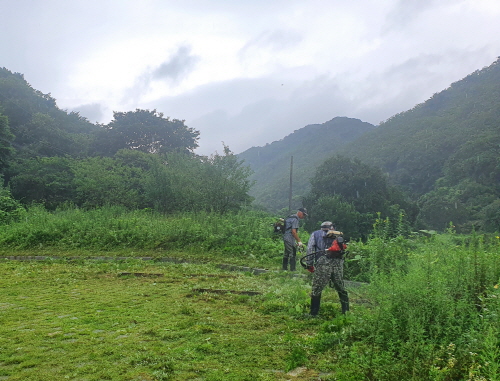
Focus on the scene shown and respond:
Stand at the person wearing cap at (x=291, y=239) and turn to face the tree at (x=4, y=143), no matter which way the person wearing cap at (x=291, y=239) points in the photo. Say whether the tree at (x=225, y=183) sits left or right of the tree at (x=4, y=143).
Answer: right

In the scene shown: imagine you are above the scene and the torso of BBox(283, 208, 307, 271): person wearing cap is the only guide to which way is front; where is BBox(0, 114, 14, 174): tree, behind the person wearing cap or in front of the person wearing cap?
behind

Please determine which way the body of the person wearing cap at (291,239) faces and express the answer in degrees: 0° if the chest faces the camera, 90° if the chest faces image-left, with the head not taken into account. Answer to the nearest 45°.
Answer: approximately 270°

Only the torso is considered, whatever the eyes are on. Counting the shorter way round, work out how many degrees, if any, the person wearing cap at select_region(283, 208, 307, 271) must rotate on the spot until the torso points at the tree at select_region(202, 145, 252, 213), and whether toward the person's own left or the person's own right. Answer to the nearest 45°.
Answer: approximately 90° to the person's own left

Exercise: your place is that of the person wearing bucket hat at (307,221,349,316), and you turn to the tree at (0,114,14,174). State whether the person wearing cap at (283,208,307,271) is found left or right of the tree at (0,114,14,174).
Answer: right

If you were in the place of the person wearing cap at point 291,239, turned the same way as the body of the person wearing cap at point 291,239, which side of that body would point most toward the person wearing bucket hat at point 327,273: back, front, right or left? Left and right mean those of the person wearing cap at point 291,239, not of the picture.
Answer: right
